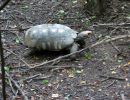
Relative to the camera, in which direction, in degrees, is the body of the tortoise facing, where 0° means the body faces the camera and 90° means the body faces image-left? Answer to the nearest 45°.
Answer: approximately 270°
